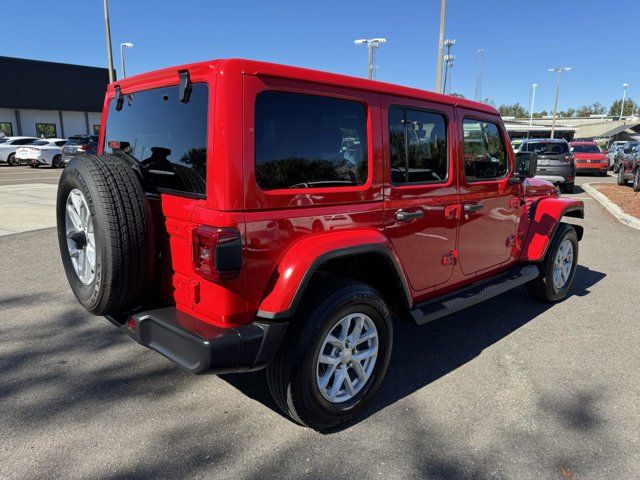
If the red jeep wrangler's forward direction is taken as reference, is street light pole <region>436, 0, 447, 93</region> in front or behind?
in front

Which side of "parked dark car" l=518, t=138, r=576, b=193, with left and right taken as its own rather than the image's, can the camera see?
back

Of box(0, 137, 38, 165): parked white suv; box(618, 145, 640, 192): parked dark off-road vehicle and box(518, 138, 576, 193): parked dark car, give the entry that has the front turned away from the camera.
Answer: box(518, 138, 576, 193): parked dark car

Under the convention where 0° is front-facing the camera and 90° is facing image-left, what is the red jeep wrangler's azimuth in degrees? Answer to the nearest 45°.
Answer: approximately 225°

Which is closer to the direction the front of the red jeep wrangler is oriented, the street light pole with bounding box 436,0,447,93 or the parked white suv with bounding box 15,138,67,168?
the street light pole

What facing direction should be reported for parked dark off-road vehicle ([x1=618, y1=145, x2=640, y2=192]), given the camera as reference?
facing the viewer and to the left of the viewer

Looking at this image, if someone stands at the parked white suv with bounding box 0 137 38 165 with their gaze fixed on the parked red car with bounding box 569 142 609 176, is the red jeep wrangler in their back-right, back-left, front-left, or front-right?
front-right

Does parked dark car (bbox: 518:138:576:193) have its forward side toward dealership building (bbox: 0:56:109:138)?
no

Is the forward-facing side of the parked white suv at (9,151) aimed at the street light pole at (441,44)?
no

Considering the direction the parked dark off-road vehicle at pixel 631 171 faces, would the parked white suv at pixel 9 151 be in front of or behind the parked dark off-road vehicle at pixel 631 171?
in front

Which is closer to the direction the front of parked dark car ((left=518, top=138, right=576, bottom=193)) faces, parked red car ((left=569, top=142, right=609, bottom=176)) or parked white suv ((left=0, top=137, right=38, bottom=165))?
the parked red car

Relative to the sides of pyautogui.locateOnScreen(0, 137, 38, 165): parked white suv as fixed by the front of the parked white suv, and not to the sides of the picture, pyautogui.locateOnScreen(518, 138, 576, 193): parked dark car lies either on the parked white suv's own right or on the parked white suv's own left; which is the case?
on the parked white suv's own left

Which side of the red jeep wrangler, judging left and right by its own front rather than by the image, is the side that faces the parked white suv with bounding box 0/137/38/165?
left

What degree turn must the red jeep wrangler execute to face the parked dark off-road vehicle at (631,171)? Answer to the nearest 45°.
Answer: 0° — it already faces it
